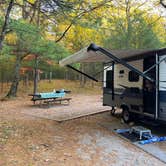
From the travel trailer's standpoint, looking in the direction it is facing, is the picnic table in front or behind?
behind
